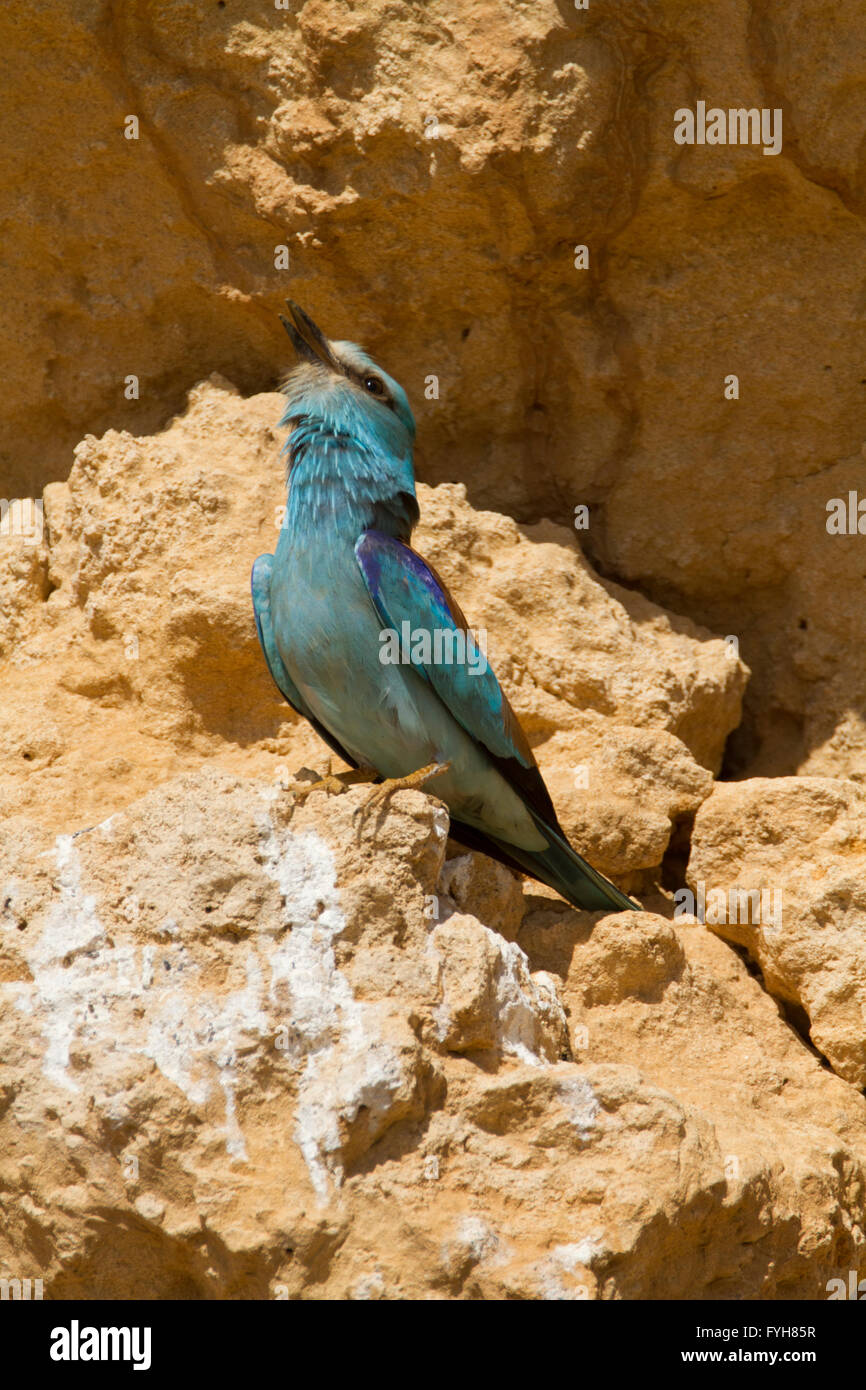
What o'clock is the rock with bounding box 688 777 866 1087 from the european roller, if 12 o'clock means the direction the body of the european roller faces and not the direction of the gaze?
The rock is roughly at 7 o'clock from the european roller.

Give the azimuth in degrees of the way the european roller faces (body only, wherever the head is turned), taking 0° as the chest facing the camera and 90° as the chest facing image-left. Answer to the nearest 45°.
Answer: approximately 45°
